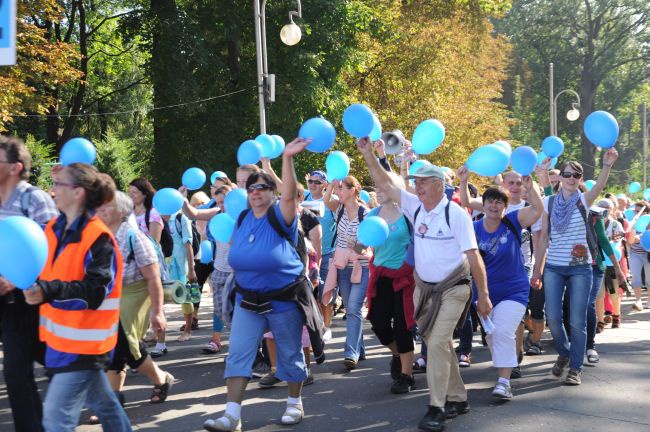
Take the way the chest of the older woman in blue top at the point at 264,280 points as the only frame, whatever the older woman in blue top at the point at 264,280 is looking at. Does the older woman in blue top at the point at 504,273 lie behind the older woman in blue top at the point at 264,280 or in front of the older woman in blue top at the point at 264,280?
behind

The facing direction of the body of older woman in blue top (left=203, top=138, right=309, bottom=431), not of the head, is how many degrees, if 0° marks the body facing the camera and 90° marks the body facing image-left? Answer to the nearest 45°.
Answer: approximately 45°
